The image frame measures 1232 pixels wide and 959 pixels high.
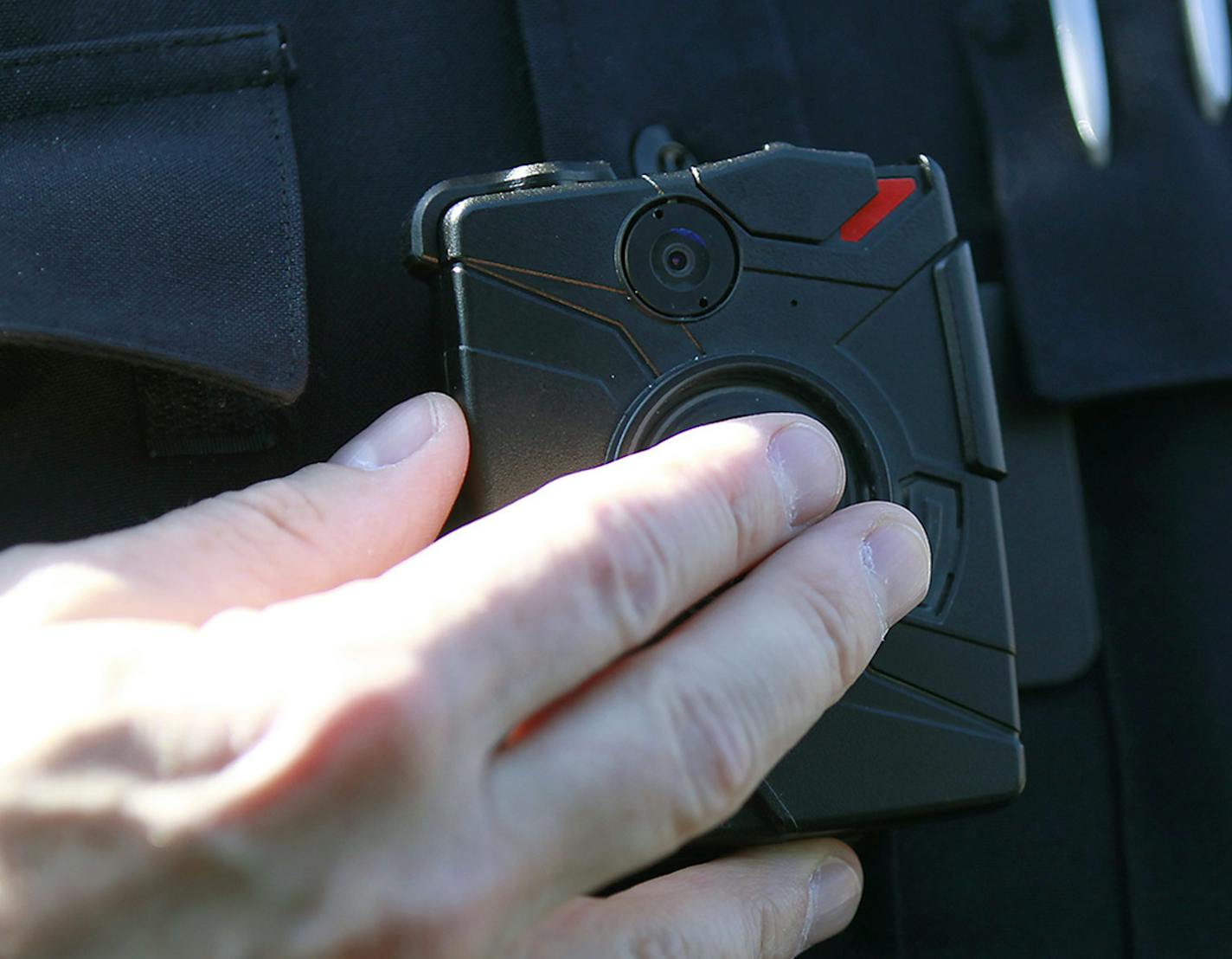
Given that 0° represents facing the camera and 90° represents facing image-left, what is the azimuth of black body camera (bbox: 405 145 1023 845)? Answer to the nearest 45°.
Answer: approximately 0°
